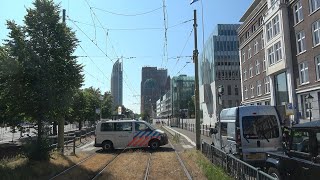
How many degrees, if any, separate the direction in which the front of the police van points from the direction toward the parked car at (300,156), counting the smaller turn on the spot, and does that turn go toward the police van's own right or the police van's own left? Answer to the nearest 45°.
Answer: approximately 90° to the police van's own right

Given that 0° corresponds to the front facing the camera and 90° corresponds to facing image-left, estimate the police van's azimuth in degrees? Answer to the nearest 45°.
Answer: approximately 270°

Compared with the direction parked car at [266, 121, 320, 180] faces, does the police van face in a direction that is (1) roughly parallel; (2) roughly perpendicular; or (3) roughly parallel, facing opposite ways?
roughly perpendicular

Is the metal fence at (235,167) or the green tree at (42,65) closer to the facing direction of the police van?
the metal fence

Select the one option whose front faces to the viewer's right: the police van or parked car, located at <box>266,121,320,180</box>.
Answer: the police van

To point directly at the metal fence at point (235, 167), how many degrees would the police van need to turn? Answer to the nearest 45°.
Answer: approximately 90° to its right
